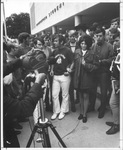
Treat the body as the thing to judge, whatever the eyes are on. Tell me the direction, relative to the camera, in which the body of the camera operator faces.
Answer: to the viewer's right
